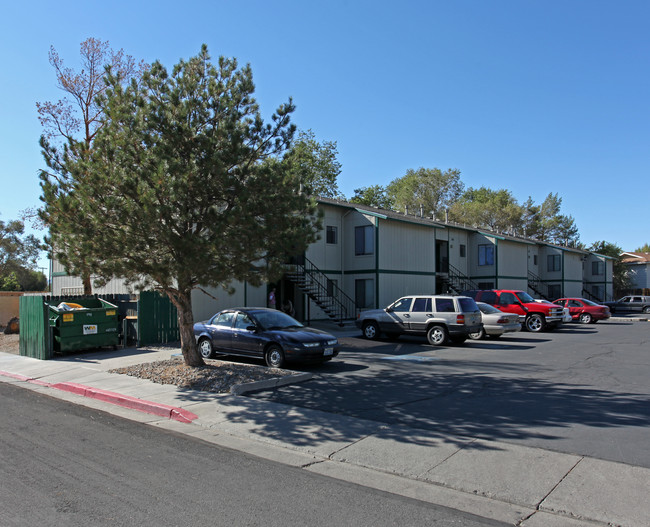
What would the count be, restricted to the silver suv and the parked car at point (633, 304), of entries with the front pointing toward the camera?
0

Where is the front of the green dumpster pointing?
toward the camera

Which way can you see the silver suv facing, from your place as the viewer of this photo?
facing away from the viewer and to the left of the viewer

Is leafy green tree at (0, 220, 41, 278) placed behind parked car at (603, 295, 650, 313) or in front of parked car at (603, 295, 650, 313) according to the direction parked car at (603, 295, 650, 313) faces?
in front

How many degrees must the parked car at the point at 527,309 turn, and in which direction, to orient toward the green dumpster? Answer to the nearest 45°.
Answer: approximately 90° to its right

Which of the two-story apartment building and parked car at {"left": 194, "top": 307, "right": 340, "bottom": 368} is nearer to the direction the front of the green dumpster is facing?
the parked car

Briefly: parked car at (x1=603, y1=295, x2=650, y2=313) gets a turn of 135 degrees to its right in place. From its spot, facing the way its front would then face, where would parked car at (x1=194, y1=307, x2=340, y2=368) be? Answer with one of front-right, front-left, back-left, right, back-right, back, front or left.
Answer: back-right

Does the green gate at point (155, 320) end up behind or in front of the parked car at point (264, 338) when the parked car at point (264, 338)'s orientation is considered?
behind

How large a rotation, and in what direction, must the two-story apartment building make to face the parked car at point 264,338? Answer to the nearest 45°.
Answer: approximately 45° to its right

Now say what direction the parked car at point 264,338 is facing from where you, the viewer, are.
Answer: facing the viewer and to the right of the viewer

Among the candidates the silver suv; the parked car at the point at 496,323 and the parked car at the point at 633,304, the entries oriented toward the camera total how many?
0

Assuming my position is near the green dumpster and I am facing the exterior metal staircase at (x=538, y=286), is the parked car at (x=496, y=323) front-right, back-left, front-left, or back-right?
front-right

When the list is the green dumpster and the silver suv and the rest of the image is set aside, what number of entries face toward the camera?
1

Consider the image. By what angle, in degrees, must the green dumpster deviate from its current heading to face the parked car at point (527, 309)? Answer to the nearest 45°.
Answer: approximately 90° to its left

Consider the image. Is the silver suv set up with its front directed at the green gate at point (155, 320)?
no

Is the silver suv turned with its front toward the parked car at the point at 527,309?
no

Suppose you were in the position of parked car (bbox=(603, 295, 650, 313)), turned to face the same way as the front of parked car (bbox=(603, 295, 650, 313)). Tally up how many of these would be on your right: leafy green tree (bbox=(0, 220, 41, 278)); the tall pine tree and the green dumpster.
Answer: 0

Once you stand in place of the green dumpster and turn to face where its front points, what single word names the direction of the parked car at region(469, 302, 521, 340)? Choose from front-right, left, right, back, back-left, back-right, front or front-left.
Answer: left
